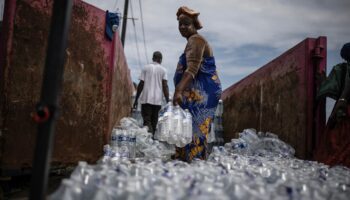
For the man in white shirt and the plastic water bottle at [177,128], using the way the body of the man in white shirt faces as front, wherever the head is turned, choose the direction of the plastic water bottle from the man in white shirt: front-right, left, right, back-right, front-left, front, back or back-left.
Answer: back

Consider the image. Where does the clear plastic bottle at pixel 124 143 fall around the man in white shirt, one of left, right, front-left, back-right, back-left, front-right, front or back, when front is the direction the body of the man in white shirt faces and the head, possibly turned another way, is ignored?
back

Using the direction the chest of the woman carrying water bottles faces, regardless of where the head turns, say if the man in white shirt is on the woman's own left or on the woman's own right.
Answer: on the woman's own right

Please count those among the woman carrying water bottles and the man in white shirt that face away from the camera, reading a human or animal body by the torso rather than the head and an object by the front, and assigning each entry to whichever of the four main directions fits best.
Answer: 1

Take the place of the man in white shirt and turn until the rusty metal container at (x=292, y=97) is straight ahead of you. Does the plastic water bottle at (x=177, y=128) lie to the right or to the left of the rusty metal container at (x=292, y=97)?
right

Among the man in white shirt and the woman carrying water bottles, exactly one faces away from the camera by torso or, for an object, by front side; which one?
the man in white shirt

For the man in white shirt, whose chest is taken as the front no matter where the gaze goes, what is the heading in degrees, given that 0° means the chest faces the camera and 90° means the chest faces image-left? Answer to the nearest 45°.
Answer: approximately 180°
